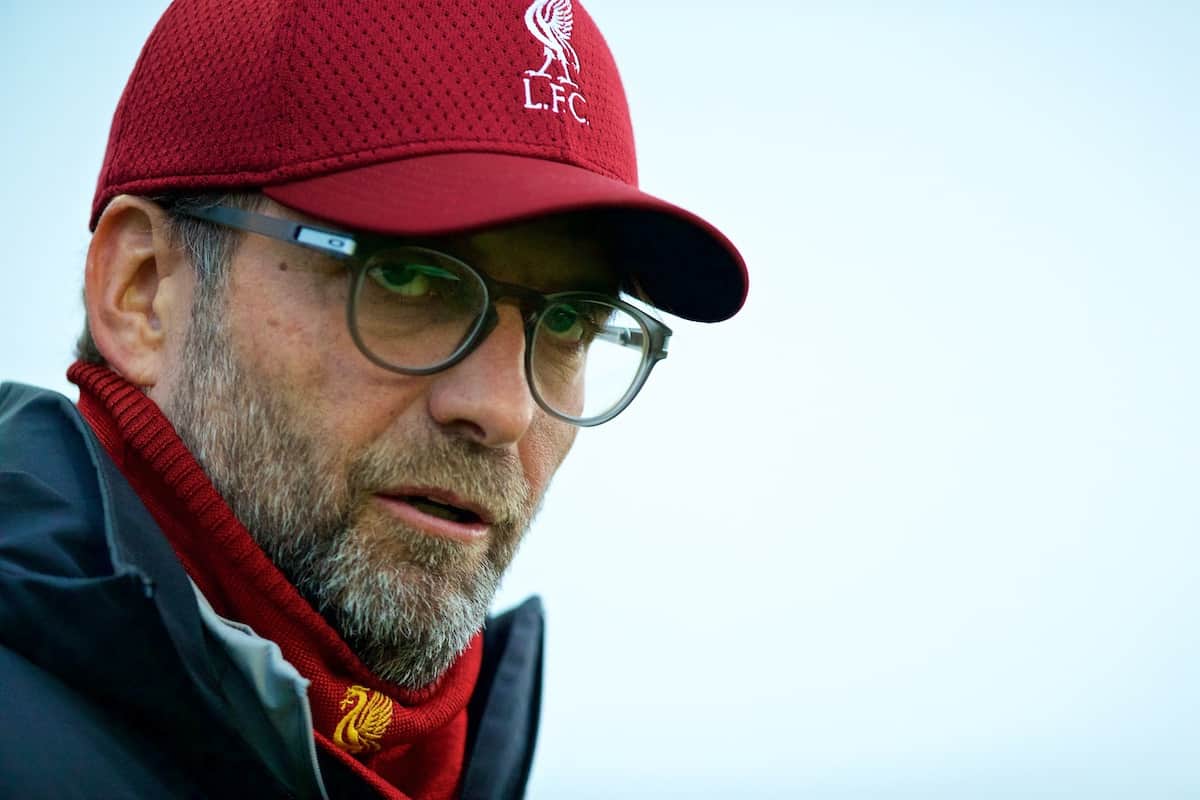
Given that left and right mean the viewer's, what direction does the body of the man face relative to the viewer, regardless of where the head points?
facing the viewer and to the right of the viewer

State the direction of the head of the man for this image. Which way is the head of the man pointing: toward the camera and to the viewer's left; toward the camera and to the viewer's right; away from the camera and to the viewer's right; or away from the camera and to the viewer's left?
toward the camera and to the viewer's right
